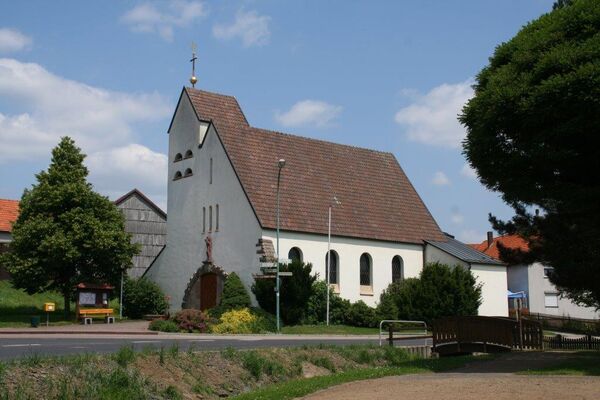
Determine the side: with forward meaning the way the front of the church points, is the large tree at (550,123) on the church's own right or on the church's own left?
on the church's own left

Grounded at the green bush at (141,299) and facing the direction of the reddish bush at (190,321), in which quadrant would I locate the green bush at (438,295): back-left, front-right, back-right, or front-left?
front-left

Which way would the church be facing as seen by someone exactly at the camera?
facing the viewer and to the left of the viewer

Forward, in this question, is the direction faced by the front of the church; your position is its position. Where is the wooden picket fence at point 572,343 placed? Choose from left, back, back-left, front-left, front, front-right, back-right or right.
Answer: left

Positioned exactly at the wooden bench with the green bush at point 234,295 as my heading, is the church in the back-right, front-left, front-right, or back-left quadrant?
front-left

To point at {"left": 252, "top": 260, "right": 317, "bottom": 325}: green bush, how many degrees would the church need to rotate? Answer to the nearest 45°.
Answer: approximately 45° to its left

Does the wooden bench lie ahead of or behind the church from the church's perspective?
ahead

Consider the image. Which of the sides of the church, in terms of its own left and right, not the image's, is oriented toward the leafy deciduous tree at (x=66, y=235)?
front

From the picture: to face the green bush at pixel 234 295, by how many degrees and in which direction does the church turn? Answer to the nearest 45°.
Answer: approximately 45° to its left
